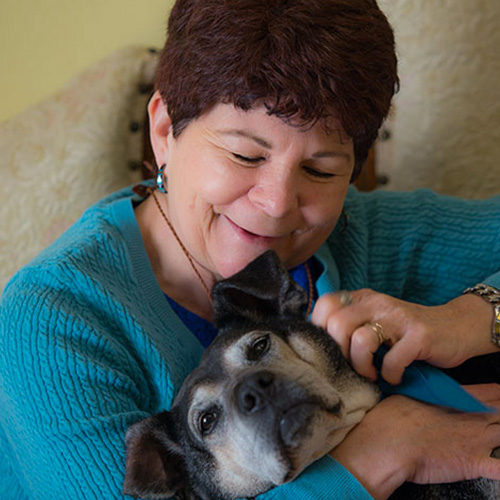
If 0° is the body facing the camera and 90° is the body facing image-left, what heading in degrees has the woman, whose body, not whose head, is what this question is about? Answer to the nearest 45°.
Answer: approximately 315°
